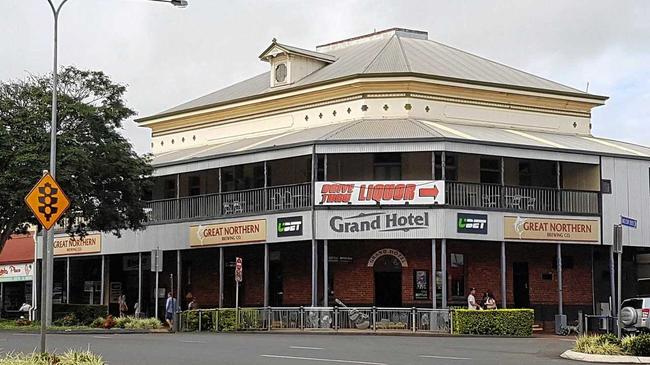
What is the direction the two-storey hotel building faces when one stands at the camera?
facing the viewer

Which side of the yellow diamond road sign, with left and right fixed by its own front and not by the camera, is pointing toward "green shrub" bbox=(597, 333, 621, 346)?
left

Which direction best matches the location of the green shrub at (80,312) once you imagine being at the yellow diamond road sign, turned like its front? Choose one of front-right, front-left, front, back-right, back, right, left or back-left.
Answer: back

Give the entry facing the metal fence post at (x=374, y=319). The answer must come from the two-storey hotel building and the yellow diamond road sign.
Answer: the two-storey hotel building

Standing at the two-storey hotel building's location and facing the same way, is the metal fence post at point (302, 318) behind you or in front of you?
in front

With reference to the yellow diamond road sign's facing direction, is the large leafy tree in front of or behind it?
behind

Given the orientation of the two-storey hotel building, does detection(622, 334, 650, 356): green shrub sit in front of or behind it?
in front

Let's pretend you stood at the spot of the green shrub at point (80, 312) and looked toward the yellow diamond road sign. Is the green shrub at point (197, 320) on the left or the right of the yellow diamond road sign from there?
left

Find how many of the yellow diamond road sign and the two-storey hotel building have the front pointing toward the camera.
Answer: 2

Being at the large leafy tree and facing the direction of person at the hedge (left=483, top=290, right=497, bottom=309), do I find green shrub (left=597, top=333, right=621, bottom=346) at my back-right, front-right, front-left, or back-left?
front-right

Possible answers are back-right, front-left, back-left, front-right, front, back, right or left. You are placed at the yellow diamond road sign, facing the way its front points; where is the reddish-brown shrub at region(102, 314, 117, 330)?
back

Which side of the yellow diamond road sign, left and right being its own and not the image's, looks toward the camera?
front

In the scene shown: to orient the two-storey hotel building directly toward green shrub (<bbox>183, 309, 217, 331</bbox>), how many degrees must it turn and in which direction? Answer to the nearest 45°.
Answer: approximately 45° to its right
